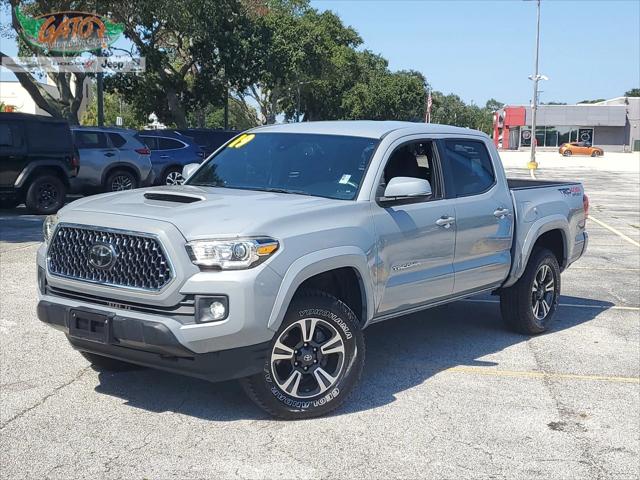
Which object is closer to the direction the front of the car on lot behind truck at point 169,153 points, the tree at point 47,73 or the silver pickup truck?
the tree

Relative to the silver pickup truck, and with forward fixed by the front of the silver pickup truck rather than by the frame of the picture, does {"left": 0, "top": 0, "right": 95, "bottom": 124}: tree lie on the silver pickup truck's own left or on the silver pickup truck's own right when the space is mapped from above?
on the silver pickup truck's own right

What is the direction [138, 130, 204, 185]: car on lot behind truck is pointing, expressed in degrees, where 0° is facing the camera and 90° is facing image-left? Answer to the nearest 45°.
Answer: approximately 90°

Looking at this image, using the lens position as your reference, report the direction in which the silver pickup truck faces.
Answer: facing the viewer and to the left of the viewer

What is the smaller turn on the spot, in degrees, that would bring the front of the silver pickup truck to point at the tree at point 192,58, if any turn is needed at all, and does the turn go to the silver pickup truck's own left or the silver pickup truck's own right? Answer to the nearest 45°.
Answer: approximately 135° to the silver pickup truck's own right
